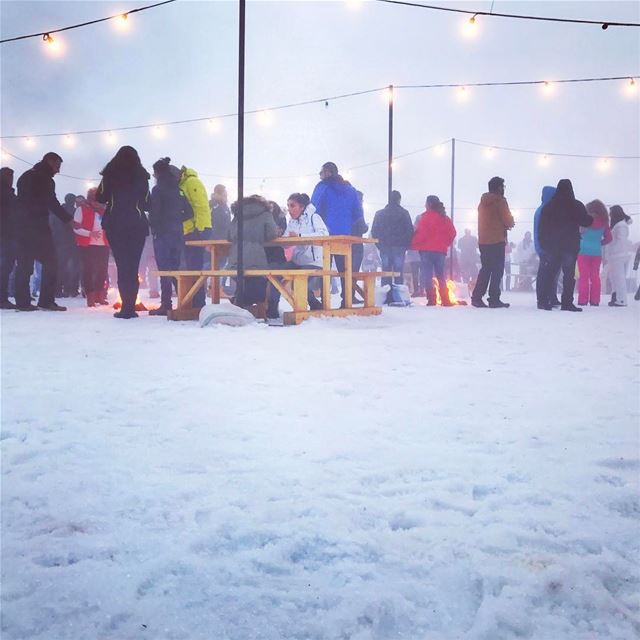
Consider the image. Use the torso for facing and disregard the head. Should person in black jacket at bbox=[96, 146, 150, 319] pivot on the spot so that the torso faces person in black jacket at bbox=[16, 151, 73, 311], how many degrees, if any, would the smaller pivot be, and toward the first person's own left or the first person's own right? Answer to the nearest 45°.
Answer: approximately 45° to the first person's own left

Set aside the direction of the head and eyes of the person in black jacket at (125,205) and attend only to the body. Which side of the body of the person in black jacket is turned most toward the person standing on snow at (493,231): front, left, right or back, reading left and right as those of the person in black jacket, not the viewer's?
right

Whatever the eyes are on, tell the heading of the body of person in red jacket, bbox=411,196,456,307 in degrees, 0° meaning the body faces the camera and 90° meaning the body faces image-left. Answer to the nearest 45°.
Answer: approximately 180°

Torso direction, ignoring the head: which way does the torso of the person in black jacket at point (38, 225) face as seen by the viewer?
to the viewer's right

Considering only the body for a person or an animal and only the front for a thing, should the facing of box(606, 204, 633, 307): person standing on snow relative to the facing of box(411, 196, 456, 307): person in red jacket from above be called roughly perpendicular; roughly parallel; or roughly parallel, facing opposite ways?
roughly perpendicular

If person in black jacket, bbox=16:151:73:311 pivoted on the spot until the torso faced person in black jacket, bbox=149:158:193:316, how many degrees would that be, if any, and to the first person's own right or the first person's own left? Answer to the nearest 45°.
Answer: approximately 45° to the first person's own right

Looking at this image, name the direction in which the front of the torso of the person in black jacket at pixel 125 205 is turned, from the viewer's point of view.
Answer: away from the camera

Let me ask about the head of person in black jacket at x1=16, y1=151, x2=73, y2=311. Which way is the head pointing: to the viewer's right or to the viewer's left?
to the viewer's right
